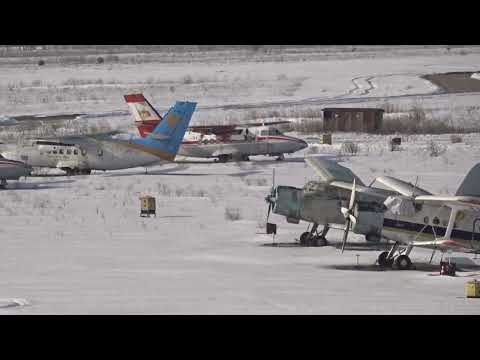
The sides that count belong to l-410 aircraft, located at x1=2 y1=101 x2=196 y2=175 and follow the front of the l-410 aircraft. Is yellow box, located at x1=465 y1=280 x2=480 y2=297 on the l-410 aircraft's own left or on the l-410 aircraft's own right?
on the l-410 aircraft's own left

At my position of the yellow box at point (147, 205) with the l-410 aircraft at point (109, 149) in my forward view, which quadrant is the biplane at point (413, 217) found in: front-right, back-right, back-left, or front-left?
back-right

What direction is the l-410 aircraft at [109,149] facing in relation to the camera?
to the viewer's left

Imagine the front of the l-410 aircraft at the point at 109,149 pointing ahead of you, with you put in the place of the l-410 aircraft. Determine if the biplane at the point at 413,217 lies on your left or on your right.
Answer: on your left

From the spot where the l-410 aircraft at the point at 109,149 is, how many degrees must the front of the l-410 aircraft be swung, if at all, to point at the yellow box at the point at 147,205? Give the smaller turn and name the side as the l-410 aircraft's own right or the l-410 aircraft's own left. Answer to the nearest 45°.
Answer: approximately 90° to the l-410 aircraft's own left
